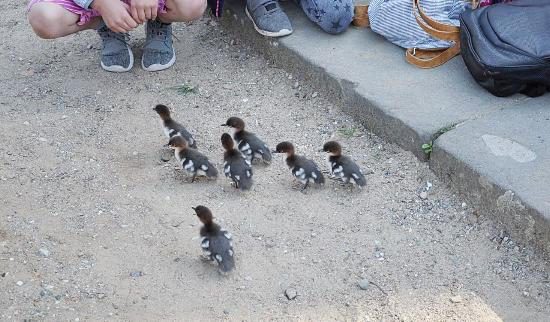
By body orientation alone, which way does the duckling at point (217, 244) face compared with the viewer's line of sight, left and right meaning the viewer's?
facing away from the viewer and to the left of the viewer

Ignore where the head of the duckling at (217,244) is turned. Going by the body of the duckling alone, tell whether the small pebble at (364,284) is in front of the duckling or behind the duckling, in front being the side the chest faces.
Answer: behind

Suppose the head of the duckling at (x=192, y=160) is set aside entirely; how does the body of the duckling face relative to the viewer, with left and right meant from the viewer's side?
facing to the left of the viewer

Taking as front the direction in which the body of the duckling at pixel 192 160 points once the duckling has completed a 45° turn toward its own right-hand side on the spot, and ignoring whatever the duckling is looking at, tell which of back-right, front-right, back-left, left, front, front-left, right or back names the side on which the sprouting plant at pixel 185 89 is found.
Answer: front-right

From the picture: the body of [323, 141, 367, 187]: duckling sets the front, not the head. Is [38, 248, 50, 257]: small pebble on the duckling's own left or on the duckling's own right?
on the duckling's own left

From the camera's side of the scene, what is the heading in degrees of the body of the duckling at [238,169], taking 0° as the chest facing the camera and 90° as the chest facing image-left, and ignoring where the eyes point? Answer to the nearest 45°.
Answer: approximately 135°

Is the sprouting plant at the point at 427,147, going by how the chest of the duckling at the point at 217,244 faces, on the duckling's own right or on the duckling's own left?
on the duckling's own right
